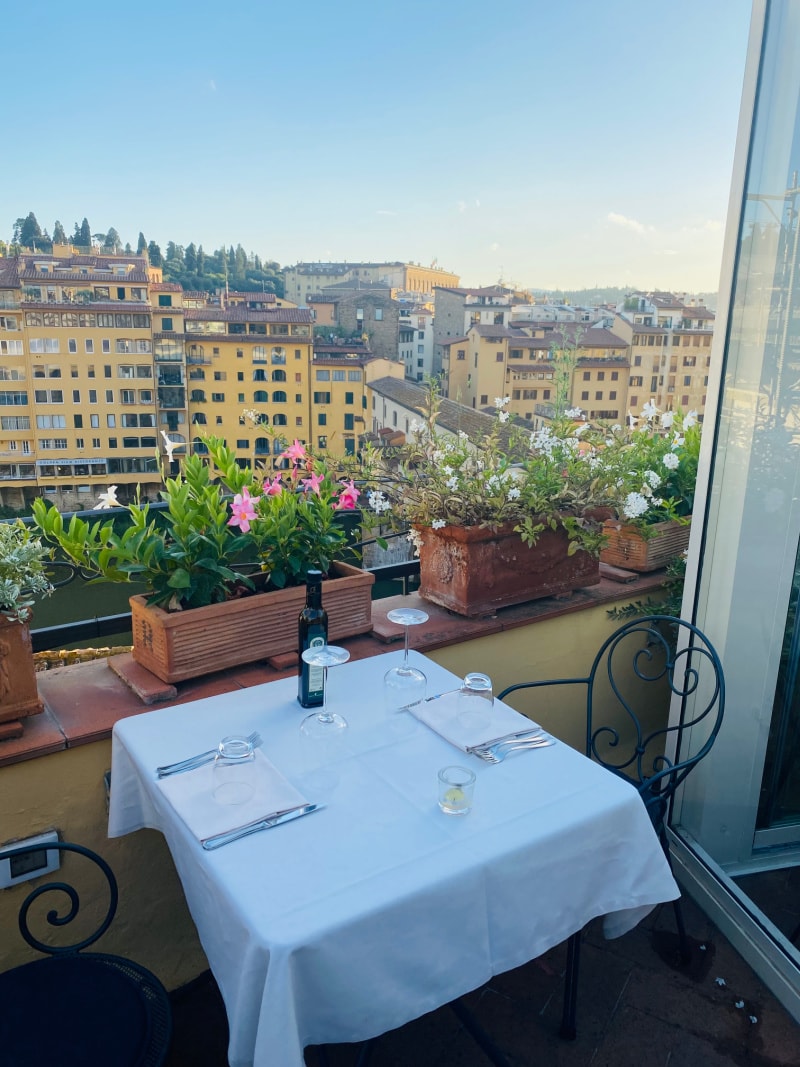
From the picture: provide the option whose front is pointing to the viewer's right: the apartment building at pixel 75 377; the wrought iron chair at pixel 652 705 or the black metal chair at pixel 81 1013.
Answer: the black metal chair

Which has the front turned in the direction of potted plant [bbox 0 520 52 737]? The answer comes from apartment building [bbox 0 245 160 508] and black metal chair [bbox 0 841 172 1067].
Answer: the apartment building

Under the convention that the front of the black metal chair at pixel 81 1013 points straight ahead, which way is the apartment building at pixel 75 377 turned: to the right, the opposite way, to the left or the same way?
to the right

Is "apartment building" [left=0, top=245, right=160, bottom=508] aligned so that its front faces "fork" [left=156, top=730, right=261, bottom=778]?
yes

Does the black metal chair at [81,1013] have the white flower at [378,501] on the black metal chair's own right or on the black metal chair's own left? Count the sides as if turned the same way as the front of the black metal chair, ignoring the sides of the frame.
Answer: on the black metal chair's own left

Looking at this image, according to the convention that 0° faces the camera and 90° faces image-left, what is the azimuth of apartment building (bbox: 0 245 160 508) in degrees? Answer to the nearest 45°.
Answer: approximately 0°

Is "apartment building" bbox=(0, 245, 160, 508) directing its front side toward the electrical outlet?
yes

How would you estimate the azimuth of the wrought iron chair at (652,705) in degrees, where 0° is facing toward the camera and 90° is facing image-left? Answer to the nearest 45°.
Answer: approximately 45°

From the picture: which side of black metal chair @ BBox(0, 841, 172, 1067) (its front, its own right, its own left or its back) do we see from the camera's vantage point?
right

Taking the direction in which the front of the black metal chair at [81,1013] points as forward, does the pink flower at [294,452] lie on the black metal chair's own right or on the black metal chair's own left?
on the black metal chair's own left
